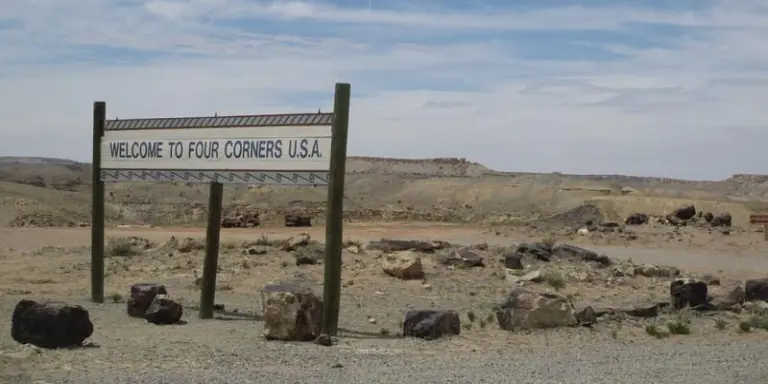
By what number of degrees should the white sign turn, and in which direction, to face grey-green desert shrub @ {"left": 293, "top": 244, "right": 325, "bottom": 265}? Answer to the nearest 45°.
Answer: approximately 135° to its right

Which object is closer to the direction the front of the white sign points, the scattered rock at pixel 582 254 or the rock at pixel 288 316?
the rock

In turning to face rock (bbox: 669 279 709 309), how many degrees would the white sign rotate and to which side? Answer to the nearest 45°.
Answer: approximately 135° to its left

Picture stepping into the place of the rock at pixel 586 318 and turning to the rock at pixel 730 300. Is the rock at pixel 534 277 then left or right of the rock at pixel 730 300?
left

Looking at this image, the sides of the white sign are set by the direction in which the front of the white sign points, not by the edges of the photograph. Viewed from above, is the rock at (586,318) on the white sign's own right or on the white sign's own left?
on the white sign's own left

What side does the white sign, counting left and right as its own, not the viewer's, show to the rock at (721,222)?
back

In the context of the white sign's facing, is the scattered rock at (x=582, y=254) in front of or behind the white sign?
behind

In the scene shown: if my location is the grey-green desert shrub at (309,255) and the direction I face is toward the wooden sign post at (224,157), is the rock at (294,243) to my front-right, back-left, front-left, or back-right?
back-right

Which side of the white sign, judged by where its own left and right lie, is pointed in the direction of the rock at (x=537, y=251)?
back

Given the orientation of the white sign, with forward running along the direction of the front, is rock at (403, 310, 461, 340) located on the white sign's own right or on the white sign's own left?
on the white sign's own left

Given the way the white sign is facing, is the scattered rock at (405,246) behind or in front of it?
behind

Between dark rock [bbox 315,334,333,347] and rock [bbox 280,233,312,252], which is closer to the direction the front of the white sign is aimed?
the dark rock

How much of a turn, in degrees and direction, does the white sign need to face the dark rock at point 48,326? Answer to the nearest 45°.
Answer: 0° — it already faces it

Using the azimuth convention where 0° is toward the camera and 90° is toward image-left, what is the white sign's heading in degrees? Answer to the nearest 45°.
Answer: approximately 45°

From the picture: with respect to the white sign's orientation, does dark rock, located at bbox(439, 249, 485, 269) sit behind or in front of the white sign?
behind
